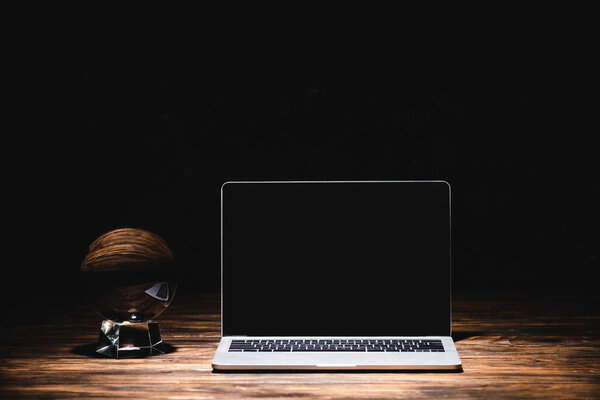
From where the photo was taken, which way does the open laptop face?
toward the camera

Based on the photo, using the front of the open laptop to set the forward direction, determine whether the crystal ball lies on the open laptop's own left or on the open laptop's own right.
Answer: on the open laptop's own right
